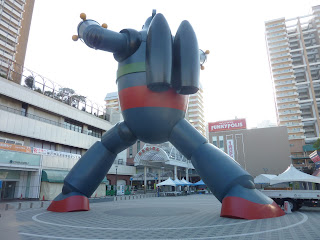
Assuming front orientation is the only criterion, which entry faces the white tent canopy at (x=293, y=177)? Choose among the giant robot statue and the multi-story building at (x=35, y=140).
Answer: the multi-story building

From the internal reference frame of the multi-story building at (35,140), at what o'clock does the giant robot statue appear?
The giant robot statue is roughly at 1 o'clock from the multi-story building.

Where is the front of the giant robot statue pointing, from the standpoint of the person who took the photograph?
facing away from the viewer and to the left of the viewer

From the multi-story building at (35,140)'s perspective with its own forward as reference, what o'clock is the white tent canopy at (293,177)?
The white tent canopy is roughly at 12 o'clock from the multi-story building.
